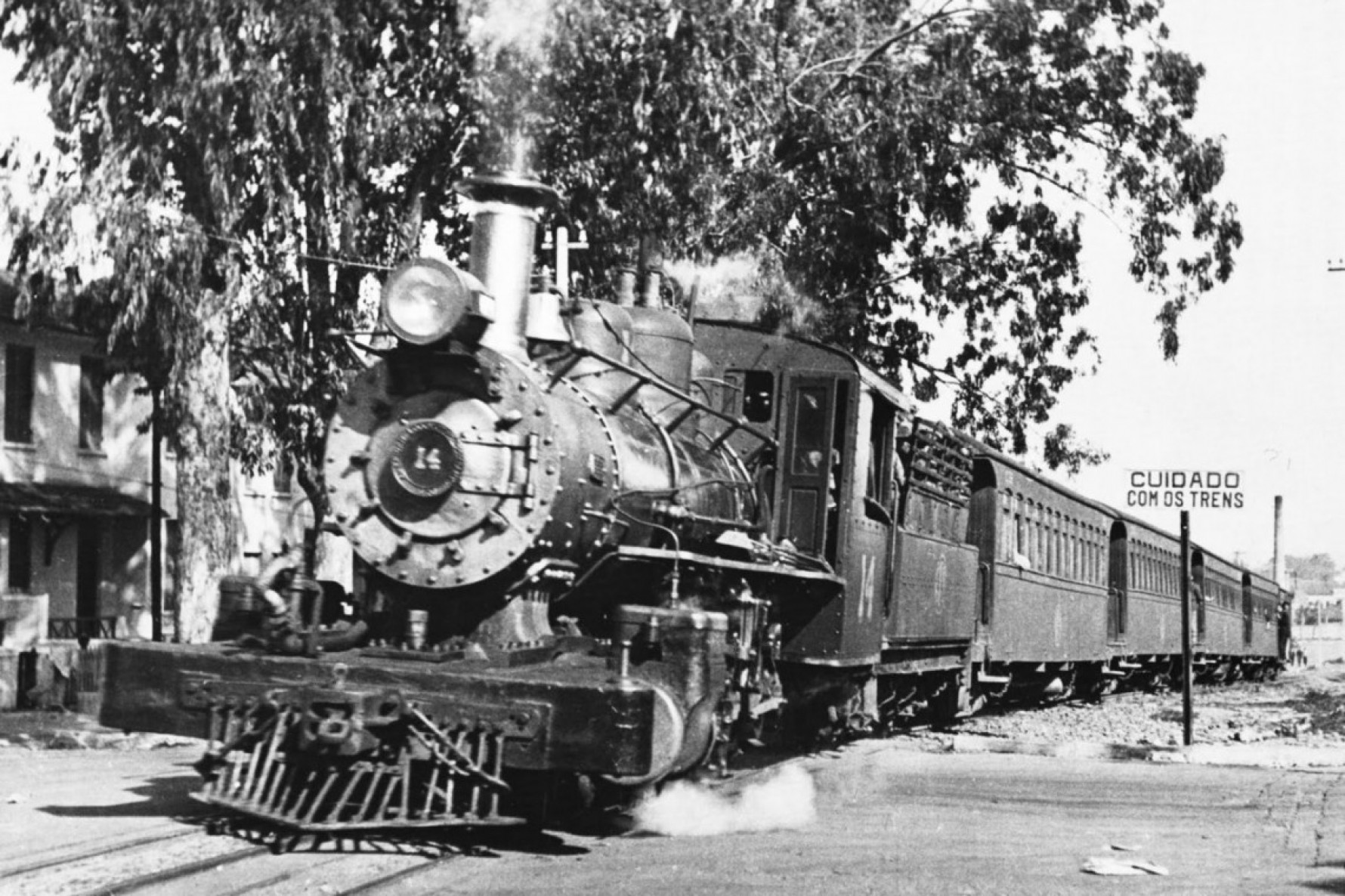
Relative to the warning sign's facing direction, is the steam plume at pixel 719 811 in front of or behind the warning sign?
in front

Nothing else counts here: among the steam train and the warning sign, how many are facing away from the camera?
0

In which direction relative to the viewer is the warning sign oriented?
toward the camera

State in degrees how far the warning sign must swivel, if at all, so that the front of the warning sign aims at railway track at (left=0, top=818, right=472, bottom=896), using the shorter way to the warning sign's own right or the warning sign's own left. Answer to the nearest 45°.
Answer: approximately 45° to the warning sign's own right

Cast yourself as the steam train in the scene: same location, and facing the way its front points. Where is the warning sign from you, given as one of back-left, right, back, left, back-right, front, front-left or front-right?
back
